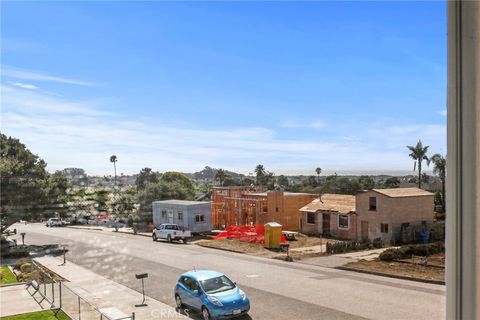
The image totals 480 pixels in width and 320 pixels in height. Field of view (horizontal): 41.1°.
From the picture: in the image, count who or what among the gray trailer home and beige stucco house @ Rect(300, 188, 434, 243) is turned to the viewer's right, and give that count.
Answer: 0

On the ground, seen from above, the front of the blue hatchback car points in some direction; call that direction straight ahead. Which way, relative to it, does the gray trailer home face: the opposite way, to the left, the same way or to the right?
to the right

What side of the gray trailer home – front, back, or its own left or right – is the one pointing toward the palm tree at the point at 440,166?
left

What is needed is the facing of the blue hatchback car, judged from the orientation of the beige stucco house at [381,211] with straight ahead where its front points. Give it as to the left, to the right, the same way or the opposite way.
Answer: to the left

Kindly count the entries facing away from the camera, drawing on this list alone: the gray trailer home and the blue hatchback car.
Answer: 0

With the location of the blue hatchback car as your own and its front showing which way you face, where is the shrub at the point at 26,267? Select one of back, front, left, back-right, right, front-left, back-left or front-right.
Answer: back-right

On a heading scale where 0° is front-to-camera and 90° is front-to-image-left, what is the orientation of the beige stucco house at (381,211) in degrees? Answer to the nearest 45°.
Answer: approximately 45°

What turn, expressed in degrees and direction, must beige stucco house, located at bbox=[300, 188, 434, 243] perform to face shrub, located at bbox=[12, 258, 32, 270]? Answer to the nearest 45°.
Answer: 0° — it already faces it
